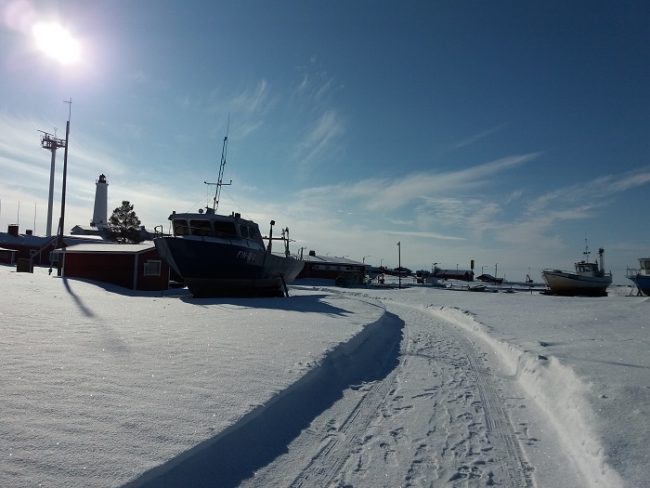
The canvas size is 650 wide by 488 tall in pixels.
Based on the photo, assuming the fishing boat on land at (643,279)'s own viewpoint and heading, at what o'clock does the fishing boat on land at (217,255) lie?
the fishing boat on land at (217,255) is roughly at 10 o'clock from the fishing boat on land at (643,279).

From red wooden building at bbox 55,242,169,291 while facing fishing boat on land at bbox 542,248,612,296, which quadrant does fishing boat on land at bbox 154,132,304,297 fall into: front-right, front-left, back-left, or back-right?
front-right

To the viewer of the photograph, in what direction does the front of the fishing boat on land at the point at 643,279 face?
facing to the left of the viewer

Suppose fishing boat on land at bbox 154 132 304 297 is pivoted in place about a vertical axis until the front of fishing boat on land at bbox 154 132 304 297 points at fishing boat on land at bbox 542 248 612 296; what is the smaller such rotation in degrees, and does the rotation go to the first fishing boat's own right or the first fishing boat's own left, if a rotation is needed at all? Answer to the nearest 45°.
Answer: approximately 135° to the first fishing boat's own left

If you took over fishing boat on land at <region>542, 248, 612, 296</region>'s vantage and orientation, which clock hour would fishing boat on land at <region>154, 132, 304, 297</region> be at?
fishing boat on land at <region>154, 132, 304, 297</region> is roughly at 10 o'clock from fishing boat on land at <region>542, 248, 612, 296</region>.

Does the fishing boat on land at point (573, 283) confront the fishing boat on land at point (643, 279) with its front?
no

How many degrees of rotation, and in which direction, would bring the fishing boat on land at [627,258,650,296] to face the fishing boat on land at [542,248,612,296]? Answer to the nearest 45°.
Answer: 0° — it already faces it

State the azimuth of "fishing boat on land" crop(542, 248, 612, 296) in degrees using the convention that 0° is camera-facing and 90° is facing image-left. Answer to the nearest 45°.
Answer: approximately 90°

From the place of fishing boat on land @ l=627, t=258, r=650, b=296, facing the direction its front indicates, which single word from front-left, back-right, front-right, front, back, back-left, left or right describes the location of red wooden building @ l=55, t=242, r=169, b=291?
front-left

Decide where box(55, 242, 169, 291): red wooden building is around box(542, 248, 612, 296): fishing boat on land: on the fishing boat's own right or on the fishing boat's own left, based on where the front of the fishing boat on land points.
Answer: on the fishing boat's own left

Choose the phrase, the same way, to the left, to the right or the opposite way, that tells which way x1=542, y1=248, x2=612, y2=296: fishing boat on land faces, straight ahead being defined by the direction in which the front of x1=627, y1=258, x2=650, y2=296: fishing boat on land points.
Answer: the same way

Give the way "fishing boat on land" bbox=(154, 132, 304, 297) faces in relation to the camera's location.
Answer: facing the viewer and to the left of the viewer
